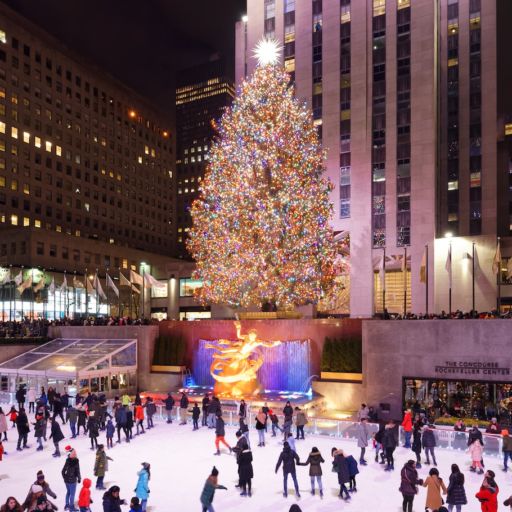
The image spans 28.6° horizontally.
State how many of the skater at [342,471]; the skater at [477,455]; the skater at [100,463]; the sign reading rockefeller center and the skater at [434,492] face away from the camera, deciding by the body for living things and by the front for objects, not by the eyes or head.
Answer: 2

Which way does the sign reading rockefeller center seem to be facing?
toward the camera

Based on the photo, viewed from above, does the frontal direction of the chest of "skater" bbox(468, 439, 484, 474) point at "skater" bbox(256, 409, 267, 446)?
no

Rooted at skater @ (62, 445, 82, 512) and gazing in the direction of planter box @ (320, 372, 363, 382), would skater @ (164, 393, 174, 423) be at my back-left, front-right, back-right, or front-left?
front-left

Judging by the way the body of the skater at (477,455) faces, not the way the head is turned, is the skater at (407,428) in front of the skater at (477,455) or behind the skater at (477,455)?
behind

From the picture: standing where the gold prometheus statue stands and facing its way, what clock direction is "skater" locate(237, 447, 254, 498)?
The skater is roughly at 12 o'clock from the gold prometheus statue.

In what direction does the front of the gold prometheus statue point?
toward the camera

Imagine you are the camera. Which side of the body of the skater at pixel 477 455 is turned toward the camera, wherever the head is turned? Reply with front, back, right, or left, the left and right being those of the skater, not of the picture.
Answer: front
